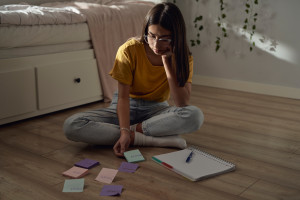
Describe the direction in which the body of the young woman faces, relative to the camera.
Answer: toward the camera

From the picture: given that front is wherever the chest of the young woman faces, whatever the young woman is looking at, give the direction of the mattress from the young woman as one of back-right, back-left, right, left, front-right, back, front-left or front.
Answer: back-right

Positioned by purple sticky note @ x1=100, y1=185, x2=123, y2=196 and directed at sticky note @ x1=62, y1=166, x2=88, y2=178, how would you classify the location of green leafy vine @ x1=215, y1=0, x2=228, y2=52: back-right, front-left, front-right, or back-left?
front-right

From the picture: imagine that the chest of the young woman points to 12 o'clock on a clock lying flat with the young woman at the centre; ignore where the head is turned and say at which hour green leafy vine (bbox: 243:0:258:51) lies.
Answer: The green leafy vine is roughly at 7 o'clock from the young woman.

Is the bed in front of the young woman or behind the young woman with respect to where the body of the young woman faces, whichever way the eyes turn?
behind
